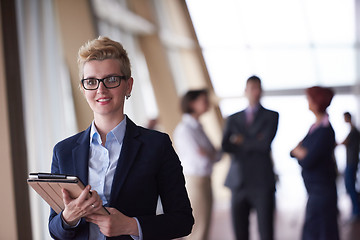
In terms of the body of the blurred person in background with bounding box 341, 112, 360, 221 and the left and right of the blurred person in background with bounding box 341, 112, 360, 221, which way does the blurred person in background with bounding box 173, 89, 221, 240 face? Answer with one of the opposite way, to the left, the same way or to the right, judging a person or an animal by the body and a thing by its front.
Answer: the opposite way

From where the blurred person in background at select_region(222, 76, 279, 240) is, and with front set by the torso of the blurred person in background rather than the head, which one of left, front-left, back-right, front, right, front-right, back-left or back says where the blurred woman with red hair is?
front-left

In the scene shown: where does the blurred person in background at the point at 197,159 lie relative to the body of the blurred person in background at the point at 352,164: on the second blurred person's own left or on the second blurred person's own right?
on the second blurred person's own left

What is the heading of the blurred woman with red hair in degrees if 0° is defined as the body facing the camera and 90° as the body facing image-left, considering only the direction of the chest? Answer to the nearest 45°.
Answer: approximately 90°

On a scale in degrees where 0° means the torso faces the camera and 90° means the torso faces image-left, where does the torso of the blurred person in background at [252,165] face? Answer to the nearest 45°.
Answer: approximately 0°

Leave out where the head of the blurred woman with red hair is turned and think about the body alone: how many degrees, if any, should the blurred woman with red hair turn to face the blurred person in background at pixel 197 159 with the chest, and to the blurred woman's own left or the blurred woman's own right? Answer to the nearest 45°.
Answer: approximately 45° to the blurred woman's own right

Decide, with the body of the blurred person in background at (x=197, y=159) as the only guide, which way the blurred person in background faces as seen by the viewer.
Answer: to the viewer's right

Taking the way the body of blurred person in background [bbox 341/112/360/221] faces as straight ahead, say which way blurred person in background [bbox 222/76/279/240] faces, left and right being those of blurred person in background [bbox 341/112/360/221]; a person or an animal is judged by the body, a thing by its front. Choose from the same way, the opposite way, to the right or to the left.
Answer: to the left

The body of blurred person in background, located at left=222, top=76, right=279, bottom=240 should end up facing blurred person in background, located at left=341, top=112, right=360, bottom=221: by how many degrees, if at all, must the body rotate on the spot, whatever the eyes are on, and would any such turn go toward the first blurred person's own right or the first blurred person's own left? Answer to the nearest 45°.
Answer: approximately 135° to the first blurred person's own left

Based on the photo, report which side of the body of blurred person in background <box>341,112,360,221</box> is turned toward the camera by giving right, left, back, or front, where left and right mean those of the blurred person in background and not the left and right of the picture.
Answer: left
